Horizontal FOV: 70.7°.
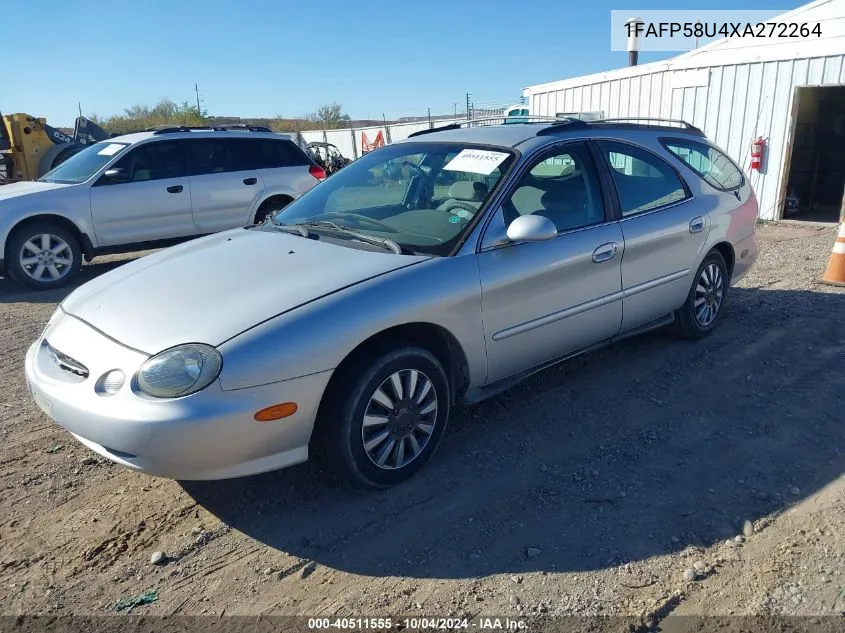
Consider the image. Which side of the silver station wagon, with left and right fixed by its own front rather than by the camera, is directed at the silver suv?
right

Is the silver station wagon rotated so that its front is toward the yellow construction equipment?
no

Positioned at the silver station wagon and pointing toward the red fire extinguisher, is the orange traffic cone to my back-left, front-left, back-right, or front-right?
front-right

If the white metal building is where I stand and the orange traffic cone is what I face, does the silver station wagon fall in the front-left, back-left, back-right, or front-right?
front-right

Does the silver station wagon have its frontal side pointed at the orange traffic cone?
no

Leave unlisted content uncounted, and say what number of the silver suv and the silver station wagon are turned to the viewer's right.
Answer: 0

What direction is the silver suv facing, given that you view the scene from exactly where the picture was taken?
facing the viewer and to the left of the viewer

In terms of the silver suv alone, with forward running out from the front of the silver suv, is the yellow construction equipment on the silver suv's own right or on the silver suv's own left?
on the silver suv's own right

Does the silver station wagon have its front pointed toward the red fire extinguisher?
no

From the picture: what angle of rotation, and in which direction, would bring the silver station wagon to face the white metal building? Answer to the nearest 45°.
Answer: approximately 180°

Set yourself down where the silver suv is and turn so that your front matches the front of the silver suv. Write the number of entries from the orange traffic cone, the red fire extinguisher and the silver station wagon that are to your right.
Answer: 0

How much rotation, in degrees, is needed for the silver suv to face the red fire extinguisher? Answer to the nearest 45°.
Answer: approximately 135° to its left
